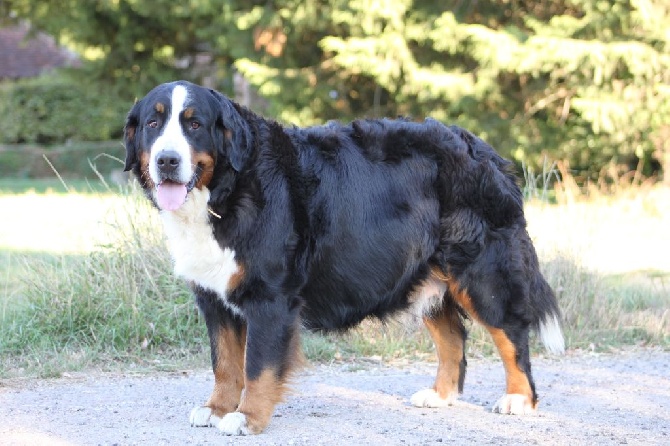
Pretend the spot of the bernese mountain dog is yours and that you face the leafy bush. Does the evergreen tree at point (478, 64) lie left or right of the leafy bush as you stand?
right

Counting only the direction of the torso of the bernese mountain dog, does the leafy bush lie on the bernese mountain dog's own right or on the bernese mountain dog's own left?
on the bernese mountain dog's own right

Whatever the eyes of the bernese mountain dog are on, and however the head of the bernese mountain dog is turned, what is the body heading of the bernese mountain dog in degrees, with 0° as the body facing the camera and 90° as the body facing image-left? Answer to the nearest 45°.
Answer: approximately 45°

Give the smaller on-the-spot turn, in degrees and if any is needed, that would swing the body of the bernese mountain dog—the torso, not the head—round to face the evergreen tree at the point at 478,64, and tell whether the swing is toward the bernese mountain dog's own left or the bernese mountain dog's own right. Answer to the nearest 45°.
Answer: approximately 135° to the bernese mountain dog's own right
